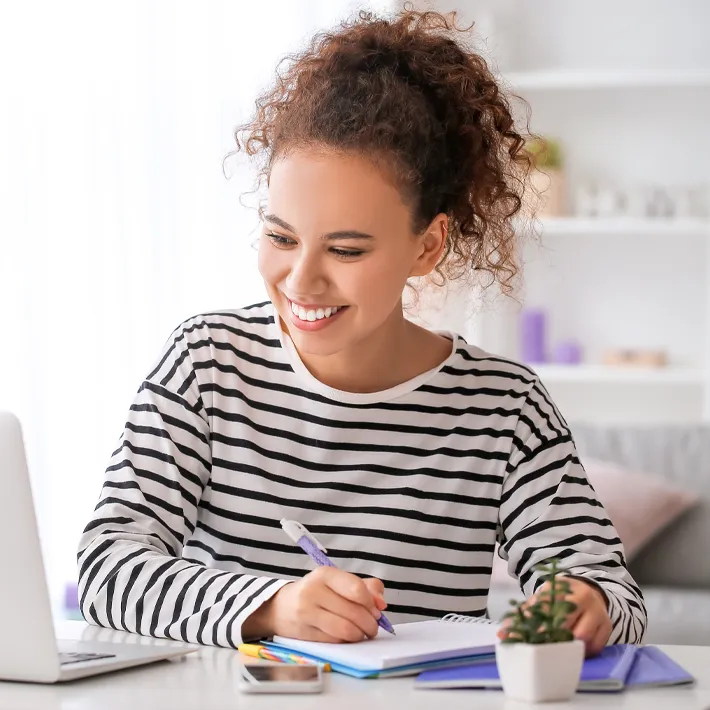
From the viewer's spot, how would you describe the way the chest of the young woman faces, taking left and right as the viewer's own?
facing the viewer

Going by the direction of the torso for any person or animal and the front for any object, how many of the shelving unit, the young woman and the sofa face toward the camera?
3

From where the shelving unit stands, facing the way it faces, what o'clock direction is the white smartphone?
The white smartphone is roughly at 12 o'clock from the shelving unit.

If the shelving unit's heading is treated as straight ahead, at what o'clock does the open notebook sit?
The open notebook is roughly at 12 o'clock from the shelving unit.

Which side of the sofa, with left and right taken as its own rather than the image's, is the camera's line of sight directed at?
front

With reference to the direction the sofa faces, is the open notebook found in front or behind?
in front

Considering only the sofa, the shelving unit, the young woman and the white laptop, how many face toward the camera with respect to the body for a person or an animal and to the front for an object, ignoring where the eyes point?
3

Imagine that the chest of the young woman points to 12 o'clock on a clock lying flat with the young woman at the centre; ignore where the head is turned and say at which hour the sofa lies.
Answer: The sofa is roughly at 7 o'clock from the young woman.

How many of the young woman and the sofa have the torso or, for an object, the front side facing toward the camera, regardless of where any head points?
2

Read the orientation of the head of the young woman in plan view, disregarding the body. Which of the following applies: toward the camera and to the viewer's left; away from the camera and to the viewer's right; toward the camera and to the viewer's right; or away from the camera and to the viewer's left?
toward the camera and to the viewer's left

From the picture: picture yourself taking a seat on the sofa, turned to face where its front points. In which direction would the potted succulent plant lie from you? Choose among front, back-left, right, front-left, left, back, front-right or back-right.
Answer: front

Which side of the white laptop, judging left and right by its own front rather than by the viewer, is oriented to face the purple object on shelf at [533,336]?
front

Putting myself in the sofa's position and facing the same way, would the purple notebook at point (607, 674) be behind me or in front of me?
in front

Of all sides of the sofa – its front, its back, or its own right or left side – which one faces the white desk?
front
